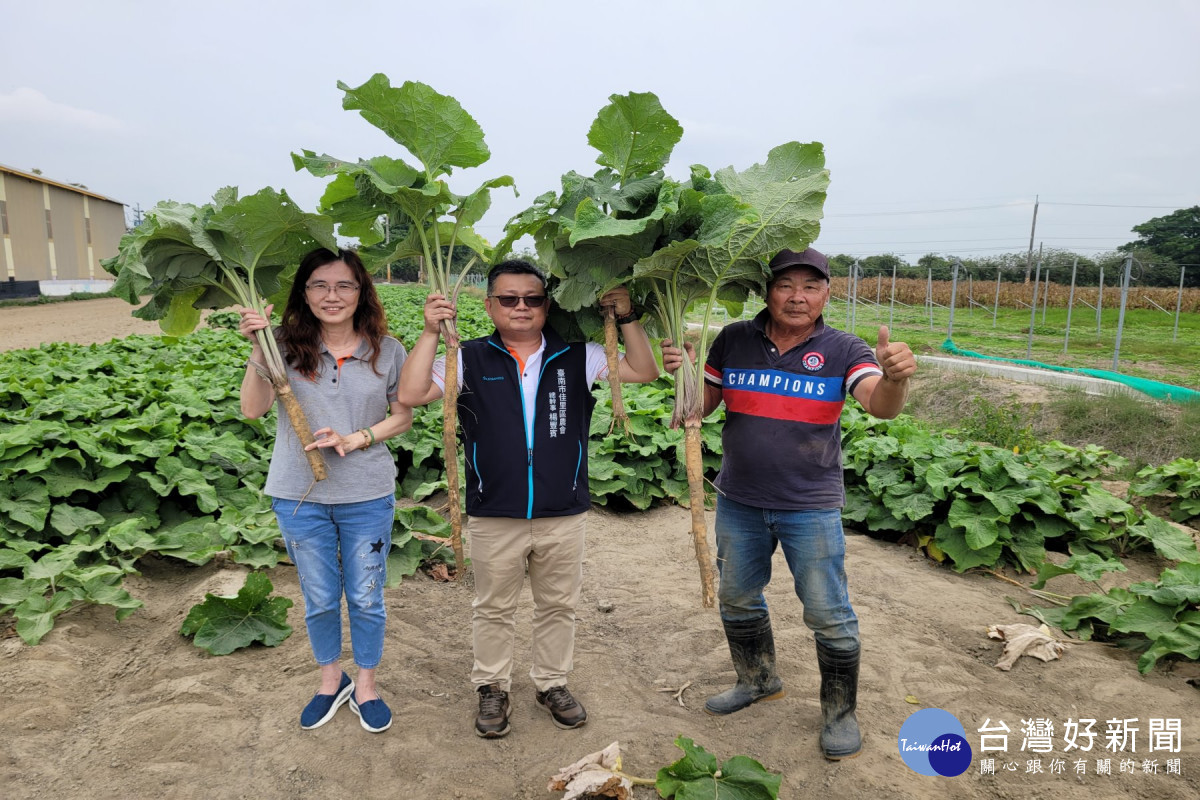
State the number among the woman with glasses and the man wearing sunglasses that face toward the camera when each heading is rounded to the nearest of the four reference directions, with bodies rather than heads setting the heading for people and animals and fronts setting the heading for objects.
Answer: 2

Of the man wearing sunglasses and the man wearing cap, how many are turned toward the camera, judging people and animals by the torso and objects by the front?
2

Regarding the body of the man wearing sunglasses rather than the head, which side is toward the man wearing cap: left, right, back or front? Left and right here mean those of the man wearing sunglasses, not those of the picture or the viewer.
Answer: left

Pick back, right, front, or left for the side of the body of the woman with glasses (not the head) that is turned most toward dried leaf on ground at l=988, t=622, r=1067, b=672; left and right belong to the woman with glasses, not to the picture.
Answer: left

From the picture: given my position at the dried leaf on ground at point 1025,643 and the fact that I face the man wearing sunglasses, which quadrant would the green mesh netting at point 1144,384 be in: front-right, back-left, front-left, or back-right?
back-right

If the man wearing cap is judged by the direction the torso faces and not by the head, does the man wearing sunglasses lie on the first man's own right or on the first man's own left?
on the first man's own right

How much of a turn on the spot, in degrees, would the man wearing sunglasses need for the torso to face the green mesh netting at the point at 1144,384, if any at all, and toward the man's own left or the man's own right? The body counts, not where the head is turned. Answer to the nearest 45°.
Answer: approximately 135° to the man's own left

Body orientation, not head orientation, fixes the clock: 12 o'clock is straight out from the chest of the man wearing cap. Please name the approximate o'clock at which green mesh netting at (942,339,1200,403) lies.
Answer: The green mesh netting is roughly at 7 o'clock from the man wearing cap.

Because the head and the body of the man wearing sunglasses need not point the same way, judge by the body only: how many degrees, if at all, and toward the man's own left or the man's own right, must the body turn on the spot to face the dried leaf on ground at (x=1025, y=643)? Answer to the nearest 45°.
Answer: approximately 90° to the man's own left

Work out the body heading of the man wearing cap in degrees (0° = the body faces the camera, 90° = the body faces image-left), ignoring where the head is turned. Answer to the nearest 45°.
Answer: approximately 0°
